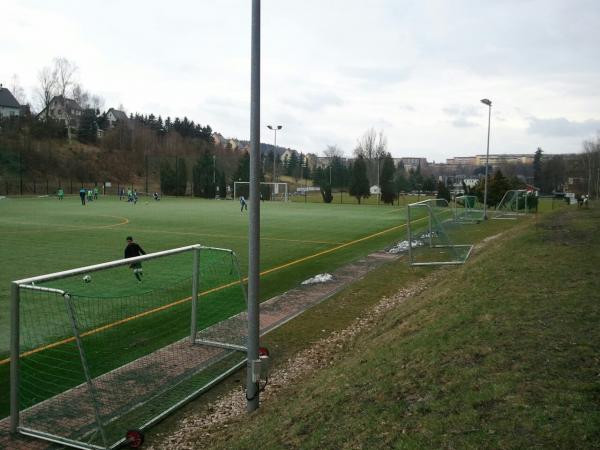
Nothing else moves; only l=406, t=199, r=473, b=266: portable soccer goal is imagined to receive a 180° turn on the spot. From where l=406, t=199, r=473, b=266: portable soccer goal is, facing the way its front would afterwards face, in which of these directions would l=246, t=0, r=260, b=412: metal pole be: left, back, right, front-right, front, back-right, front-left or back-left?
right

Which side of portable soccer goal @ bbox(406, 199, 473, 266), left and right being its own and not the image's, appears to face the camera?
left

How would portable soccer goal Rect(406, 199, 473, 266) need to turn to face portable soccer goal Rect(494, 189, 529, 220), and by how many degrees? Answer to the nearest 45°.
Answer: approximately 90° to its right
